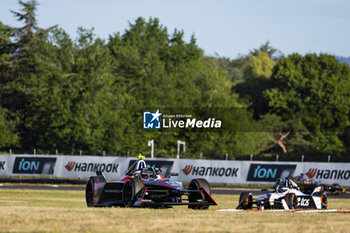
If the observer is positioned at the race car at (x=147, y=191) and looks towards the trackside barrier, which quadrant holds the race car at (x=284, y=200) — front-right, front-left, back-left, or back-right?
front-right

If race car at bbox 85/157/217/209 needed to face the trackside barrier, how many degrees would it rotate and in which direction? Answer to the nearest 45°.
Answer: approximately 135° to its left

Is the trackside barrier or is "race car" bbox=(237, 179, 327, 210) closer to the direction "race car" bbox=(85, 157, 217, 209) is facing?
the race car

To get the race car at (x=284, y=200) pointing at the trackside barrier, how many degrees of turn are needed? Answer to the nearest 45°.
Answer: approximately 135° to its right

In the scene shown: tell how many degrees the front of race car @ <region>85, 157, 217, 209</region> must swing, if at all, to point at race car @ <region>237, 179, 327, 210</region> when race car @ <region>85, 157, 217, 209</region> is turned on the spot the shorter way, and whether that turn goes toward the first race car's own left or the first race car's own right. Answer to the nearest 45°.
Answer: approximately 45° to the first race car's own left

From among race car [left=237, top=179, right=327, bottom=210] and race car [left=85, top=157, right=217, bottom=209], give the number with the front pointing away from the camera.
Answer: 0

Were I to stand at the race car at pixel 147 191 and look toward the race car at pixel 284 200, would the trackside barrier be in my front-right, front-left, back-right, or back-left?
front-left

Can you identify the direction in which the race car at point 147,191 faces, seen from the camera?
facing the viewer and to the right of the viewer
